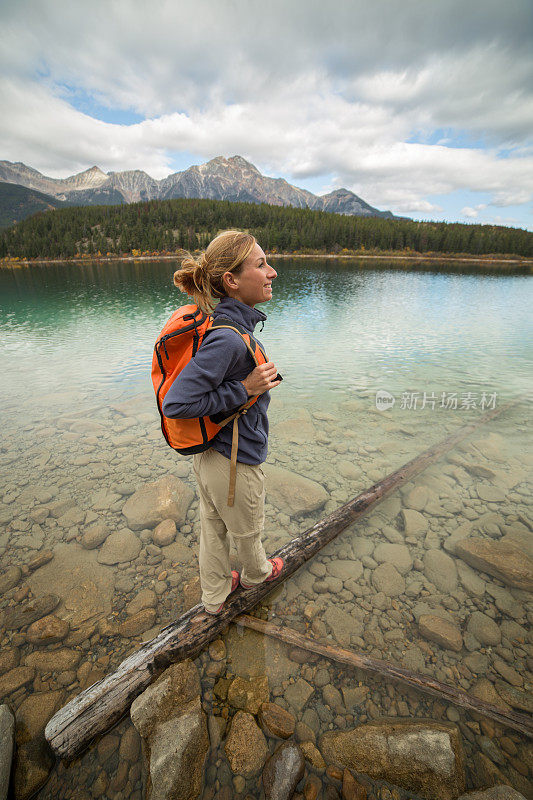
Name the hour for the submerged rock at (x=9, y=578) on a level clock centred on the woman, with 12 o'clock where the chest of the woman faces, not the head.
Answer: The submerged rock is roughly at 7 o'clock from the woman.

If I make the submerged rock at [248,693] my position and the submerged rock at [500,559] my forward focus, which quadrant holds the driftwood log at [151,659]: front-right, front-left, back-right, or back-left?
back-left

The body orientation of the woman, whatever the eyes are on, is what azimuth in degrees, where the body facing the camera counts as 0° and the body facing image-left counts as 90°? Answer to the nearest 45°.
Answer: approximately 270°

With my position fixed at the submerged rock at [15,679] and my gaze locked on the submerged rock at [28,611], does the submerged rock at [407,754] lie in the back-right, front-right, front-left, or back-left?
back-right

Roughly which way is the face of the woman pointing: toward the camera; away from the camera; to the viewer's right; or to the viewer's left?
to the viewer's right
